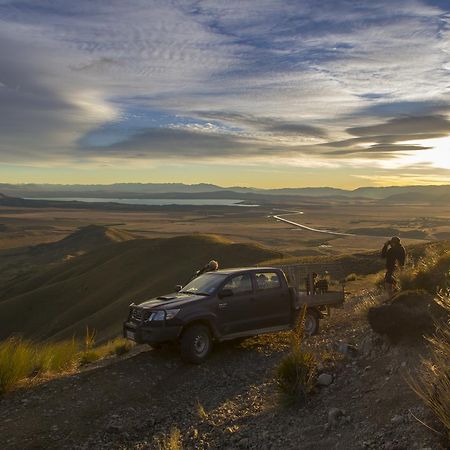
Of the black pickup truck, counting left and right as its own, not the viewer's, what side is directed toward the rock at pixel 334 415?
left

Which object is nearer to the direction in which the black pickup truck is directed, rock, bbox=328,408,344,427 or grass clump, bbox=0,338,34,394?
the grass clump

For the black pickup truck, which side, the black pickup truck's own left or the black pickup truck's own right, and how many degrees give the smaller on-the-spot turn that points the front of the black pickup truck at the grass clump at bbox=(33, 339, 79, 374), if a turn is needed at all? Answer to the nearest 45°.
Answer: approximately 45° to the black pickup truck's own right

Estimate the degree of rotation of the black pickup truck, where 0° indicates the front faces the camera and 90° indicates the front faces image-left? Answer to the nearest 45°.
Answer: approximately 45°

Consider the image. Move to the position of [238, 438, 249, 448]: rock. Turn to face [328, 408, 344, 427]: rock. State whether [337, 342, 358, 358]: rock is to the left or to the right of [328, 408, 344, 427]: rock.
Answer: left

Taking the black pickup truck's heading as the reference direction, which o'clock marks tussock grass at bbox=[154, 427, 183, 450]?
The tussock grass is roughly at 11 o'clock from the black pickup truck.

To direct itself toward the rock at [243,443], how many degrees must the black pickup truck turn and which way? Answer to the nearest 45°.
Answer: approximately 45° to its left

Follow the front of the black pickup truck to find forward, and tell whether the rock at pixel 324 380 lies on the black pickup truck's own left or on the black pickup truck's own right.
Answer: on the black pickup truck's own left

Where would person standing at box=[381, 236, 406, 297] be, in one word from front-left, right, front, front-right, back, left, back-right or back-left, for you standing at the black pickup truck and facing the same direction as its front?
back

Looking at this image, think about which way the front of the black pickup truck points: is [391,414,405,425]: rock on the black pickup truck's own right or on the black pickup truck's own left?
on the black pickup truck's own left

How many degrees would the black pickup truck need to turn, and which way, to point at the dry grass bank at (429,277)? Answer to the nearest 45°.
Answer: approximately 135° to its left
